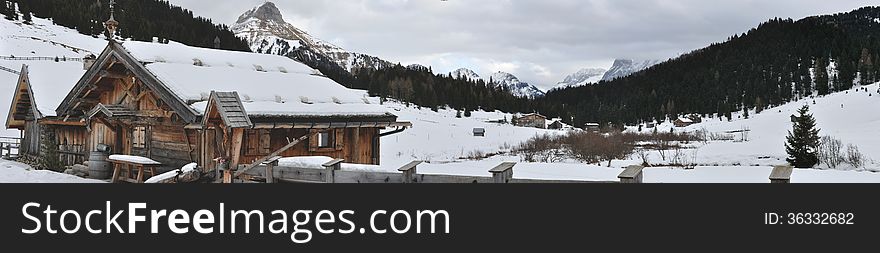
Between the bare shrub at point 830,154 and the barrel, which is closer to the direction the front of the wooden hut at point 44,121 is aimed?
the barrel

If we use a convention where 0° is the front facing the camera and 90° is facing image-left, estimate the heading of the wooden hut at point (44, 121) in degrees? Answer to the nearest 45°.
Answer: approximately 45°

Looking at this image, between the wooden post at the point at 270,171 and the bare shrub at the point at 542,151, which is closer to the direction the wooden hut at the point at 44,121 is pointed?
the wooden post

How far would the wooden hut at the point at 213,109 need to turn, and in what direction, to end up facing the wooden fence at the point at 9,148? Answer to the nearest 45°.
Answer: approximately 90° to its right

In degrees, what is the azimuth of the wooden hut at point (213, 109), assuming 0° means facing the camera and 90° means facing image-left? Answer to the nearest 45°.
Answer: approximately 45°

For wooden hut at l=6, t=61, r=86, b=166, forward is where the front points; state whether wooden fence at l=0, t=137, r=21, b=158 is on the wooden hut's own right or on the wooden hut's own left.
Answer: on the wooden hut's own right
